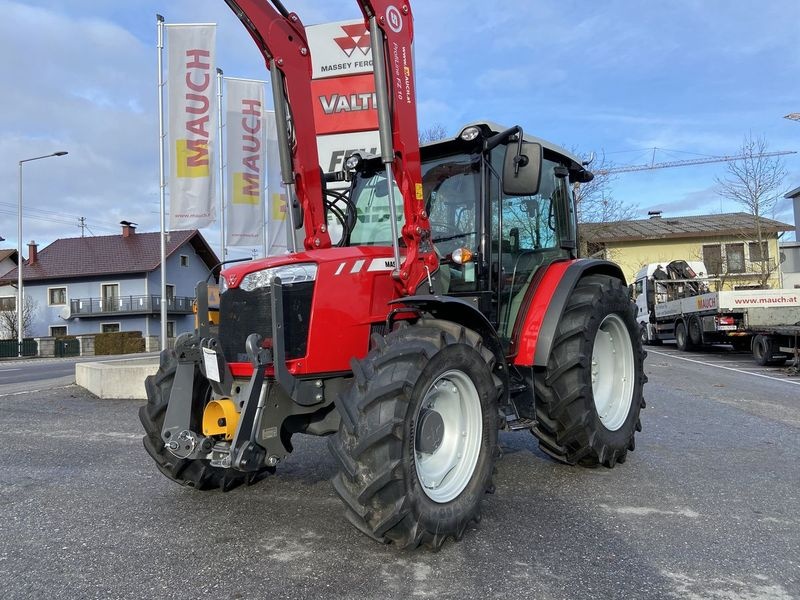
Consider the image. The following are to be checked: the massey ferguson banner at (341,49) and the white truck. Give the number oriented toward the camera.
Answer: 1

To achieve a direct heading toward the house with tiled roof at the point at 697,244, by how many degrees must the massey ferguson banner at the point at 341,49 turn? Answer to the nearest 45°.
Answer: approximately 135° to its left

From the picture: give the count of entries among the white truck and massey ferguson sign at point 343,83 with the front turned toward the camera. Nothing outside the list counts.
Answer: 1

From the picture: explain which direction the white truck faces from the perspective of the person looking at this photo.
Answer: facing away from the viewer and to the left of the viewer

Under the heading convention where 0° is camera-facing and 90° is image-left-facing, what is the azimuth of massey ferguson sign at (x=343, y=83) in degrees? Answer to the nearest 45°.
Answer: approximately 0°

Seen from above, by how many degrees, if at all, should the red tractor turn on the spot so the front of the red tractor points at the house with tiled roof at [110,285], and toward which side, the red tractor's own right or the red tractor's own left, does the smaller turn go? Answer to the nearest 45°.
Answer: approximately 90° to the red tractor's own right

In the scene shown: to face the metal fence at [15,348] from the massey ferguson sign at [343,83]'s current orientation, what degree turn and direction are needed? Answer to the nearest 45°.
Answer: approximately 135° to its right

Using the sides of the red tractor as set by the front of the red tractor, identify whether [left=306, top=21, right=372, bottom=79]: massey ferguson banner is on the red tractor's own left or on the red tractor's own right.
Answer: on the red tractor's own right

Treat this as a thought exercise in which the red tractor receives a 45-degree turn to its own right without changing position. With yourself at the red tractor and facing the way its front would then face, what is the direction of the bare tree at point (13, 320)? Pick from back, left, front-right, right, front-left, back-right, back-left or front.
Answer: front-right

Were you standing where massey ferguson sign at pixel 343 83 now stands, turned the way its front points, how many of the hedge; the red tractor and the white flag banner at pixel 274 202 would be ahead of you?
1

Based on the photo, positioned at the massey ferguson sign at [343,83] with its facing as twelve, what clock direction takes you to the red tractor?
The red tractor is roughly at 12 o'clock from the massey ferguson sign.

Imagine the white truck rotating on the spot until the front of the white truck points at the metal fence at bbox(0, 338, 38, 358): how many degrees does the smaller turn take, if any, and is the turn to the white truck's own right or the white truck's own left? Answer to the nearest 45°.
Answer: approximately 45° to the white truck's own left

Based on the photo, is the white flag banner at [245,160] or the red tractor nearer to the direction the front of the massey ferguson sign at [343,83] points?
the red tractor
